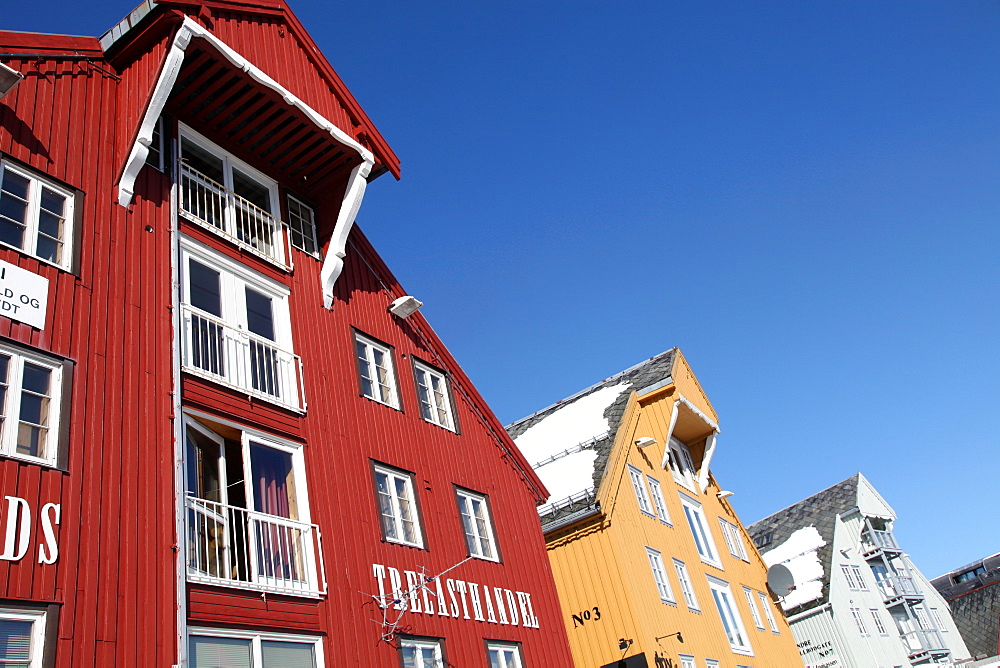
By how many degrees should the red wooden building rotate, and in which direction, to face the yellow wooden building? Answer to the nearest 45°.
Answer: approximately 90° to its left

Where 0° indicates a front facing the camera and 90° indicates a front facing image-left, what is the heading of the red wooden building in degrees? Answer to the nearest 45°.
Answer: approximately 315°

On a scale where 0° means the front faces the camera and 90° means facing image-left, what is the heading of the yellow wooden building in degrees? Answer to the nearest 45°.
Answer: approximately 315°

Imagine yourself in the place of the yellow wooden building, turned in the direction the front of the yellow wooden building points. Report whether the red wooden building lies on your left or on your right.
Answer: on your right
